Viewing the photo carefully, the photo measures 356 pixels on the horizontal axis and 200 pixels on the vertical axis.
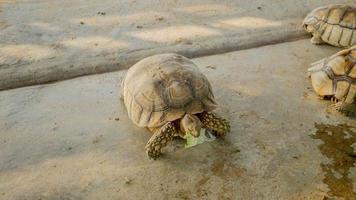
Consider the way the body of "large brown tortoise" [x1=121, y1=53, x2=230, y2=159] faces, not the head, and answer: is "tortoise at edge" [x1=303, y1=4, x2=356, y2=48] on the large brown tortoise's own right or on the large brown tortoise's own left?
on the large brown tortoise's own left

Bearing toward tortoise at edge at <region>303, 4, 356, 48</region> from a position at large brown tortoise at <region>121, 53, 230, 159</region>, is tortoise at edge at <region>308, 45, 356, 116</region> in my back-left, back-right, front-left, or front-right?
front-right

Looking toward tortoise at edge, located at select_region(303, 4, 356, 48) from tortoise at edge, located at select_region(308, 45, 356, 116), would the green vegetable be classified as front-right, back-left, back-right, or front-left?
back-left

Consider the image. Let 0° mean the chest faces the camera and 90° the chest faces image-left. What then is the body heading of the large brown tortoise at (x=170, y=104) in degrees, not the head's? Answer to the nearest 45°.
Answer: approximately 315°

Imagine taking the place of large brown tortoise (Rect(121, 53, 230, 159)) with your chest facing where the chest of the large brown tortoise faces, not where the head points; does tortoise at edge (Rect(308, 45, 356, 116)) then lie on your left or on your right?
on your left
